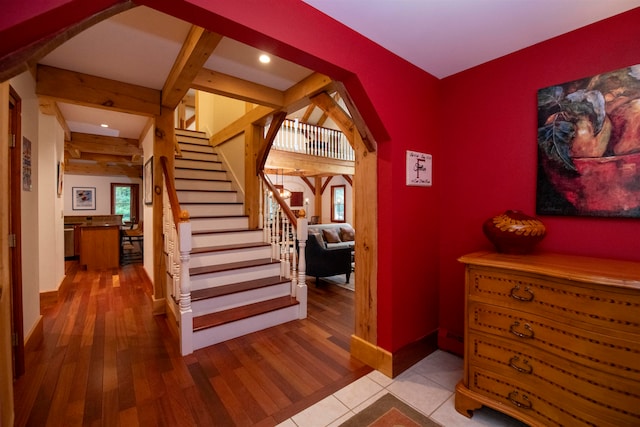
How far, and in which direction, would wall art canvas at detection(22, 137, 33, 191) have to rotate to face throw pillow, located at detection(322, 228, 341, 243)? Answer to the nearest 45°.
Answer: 0° — it already faces it

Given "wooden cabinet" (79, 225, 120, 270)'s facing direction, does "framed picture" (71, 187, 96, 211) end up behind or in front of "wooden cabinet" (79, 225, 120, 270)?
behind

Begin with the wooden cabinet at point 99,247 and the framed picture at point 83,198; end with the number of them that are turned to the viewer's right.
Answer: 0

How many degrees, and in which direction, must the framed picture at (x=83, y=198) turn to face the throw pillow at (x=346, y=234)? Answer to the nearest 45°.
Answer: approximately 45° to its left

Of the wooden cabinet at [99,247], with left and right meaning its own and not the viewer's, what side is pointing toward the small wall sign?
front

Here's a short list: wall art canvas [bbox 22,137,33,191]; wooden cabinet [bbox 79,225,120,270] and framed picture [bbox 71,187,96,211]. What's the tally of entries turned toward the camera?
2

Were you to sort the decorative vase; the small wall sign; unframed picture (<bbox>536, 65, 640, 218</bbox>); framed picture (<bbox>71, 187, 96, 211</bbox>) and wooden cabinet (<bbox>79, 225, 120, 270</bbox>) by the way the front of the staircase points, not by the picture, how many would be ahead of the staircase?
3

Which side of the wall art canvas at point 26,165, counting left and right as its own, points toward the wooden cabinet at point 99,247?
left

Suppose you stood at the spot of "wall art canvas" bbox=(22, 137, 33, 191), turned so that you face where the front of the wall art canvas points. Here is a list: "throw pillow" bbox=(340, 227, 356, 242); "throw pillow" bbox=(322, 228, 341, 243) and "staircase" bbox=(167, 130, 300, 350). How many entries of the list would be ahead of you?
3

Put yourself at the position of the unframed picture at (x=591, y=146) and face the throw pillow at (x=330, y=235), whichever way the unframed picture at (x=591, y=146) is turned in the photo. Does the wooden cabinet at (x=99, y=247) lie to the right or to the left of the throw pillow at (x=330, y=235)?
left
